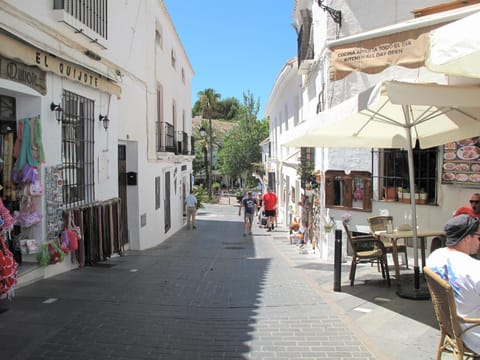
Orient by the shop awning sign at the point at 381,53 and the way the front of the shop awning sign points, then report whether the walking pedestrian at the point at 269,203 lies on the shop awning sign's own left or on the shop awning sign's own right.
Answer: on the shop awning sign's own right

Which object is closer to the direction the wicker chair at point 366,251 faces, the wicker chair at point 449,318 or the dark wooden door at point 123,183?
the wicker chair

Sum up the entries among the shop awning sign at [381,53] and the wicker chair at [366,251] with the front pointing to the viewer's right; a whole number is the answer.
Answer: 1

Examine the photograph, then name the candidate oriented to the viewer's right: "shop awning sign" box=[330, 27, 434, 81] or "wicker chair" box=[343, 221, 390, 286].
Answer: the wicker chair

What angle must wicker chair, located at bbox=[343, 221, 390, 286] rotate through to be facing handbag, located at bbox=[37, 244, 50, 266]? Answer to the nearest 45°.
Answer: approximately 180°

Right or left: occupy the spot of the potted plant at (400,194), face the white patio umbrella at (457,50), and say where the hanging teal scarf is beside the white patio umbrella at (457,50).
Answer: right

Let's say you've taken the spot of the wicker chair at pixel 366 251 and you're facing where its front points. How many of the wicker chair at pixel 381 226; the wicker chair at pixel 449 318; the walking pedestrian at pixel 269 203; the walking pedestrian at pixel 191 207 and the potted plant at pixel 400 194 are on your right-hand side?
1

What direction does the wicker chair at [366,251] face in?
to the viewer's right

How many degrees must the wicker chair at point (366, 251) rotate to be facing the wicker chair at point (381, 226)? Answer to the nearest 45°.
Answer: approximately 90° to its left
